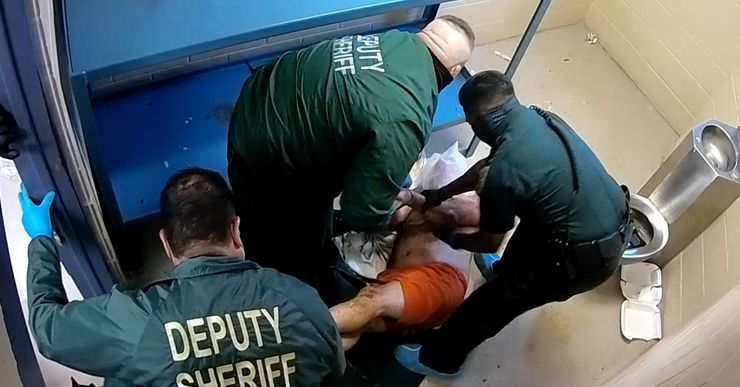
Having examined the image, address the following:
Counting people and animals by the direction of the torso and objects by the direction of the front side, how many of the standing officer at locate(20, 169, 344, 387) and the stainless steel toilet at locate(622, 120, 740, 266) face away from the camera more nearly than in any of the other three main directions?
1

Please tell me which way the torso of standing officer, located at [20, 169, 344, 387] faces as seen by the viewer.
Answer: away from the camera

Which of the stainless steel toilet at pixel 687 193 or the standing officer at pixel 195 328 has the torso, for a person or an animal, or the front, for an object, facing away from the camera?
the standing officer

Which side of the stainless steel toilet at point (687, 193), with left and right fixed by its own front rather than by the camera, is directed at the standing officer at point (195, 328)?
front

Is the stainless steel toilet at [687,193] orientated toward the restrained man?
yes

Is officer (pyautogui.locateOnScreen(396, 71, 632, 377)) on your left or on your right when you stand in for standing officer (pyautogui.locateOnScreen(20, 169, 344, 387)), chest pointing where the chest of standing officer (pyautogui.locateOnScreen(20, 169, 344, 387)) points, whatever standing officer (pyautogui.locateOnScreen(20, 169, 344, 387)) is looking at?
on your right

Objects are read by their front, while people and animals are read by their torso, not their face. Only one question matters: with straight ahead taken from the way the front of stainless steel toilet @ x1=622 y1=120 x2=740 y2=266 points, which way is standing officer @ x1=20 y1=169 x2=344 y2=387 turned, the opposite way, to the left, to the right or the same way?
to the right

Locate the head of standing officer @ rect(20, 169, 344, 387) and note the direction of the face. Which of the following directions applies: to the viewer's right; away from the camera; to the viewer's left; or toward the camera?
away from the camera

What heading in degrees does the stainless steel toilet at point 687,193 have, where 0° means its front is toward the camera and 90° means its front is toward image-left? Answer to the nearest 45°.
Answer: approximately 45°

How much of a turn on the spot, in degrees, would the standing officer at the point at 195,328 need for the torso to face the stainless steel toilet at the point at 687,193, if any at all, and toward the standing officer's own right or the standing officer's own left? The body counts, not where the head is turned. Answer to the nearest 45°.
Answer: approximately 90° to the standing officer's own right

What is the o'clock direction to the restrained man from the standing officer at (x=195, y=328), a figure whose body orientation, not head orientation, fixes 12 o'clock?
The restrained man is roughly at 2 o'clock from the standing officer.
